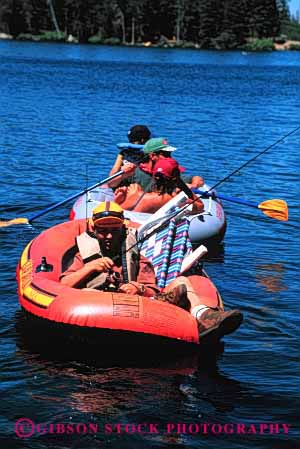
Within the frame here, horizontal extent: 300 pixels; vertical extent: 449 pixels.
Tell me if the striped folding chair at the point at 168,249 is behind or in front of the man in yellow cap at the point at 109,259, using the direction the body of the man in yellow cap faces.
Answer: behind

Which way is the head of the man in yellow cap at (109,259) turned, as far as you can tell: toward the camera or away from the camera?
toward the camera

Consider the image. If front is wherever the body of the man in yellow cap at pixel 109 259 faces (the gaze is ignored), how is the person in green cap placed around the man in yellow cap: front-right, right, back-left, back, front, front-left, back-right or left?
back

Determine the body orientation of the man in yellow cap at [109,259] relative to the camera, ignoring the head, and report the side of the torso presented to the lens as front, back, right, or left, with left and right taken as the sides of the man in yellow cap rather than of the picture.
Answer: front
